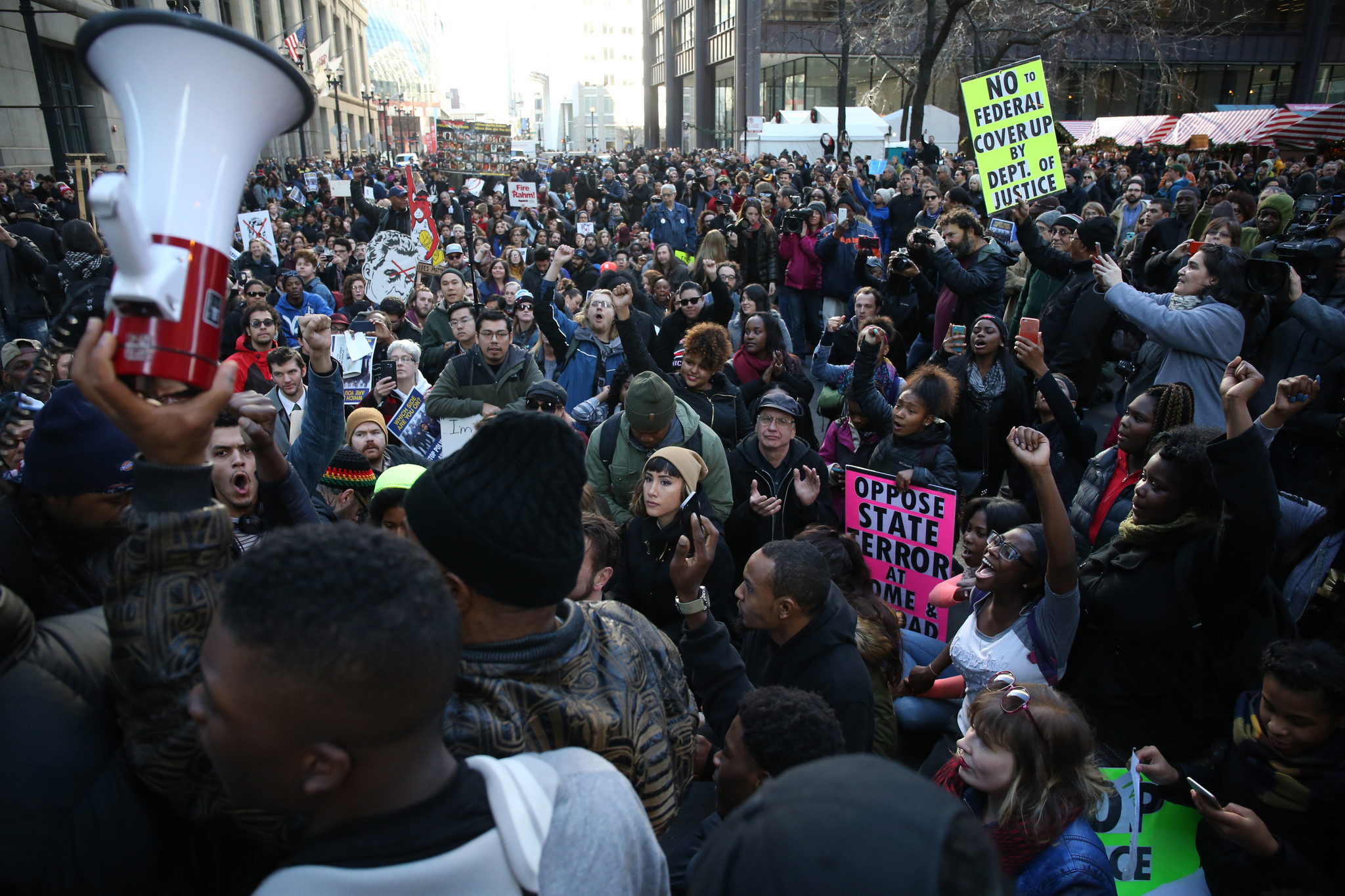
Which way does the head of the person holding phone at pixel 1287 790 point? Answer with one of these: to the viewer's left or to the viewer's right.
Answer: to the viewer's left

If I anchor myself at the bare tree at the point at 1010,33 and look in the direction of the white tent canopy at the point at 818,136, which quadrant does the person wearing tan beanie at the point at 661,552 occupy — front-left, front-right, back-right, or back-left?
front-left

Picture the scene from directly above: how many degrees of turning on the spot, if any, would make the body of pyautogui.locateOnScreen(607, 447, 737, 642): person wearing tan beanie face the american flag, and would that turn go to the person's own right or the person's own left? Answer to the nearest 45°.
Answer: approximately 90° to the person's own right

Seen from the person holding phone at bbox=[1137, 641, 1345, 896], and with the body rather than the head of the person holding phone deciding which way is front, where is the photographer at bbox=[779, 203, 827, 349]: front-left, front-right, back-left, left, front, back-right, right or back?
right

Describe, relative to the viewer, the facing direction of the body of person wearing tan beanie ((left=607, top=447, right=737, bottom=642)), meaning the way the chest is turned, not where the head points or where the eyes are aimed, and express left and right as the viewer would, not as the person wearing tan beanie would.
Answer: facing the viewer and to the left of the viewer

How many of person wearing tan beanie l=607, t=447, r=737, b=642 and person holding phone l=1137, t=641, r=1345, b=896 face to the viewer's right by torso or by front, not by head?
0

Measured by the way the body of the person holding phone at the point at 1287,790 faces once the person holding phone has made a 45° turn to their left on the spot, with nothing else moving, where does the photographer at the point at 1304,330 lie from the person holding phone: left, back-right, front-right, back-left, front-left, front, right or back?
back

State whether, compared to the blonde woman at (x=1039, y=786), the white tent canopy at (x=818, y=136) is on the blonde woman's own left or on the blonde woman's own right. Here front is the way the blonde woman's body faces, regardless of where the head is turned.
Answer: on the blonde woman's own right

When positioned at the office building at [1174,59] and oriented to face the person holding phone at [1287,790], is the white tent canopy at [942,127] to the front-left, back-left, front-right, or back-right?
front-right

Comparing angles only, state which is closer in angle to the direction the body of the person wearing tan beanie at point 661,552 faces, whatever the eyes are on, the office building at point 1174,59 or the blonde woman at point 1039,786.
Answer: the blonde woman
